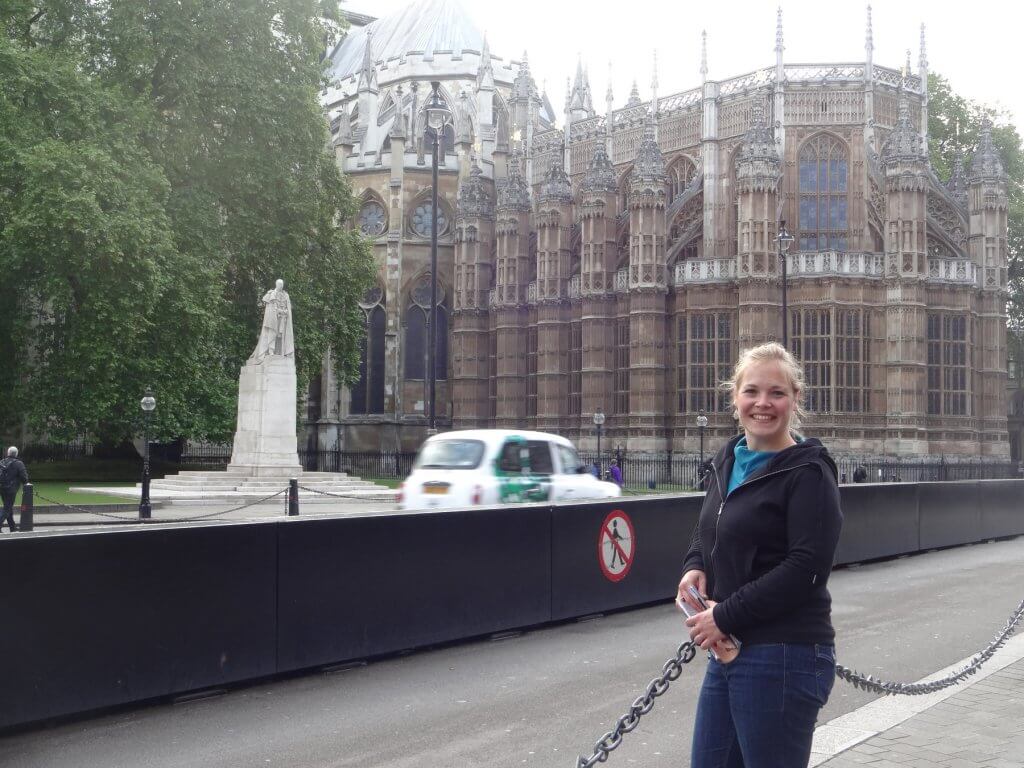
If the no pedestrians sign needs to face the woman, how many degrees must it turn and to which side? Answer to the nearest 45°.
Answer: approximately 45° to its right

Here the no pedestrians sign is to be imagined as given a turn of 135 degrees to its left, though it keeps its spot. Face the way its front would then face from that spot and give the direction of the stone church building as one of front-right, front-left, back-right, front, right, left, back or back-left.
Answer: front

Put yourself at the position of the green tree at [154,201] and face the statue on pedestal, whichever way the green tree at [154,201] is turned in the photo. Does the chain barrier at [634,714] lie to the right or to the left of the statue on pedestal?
right

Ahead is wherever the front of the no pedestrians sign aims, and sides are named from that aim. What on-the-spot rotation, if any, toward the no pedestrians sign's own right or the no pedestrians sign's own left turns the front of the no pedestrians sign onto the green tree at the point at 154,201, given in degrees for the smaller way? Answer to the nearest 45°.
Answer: approximately 180°

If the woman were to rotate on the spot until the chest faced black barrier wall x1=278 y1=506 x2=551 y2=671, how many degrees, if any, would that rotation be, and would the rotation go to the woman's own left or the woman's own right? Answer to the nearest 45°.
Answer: approximately 90° to the woman's own right

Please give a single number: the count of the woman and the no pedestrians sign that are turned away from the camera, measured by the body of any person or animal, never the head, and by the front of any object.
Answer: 0

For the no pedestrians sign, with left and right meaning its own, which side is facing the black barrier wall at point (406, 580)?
right

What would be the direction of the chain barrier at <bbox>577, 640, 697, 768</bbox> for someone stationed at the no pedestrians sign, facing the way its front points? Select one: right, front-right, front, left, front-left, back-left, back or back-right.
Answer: front-right

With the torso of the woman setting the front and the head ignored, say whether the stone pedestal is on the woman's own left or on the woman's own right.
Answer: on the woman's own right

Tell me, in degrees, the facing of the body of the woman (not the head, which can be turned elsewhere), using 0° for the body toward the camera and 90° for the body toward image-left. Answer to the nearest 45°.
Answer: approximately 45°
